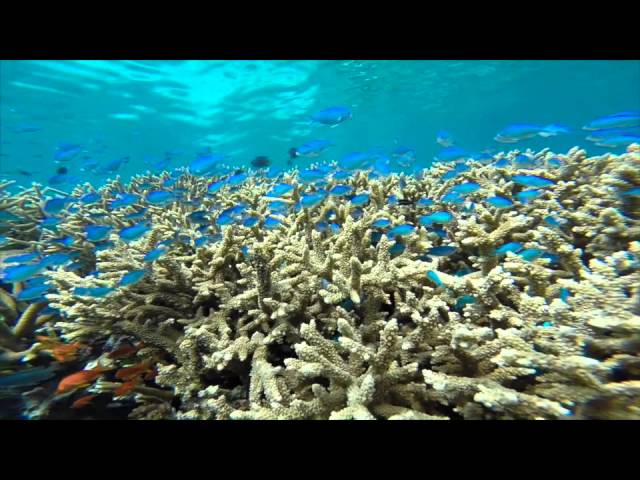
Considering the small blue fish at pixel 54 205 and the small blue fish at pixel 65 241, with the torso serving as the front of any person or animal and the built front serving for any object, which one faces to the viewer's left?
the small blue fish at pixel 54 205

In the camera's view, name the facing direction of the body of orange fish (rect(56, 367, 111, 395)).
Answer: to the viewer's left

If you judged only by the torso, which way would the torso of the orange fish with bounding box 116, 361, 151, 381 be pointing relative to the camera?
to the viewer's left

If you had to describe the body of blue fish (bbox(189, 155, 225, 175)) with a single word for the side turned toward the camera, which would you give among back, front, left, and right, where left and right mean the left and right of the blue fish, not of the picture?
left

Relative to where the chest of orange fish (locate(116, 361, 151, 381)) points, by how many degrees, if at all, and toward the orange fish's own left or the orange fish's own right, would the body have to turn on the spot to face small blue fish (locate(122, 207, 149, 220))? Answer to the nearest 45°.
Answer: approximately 90° to the orange fish's own right

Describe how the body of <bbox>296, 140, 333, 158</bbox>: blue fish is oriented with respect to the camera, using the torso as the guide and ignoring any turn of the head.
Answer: to the viewer's left

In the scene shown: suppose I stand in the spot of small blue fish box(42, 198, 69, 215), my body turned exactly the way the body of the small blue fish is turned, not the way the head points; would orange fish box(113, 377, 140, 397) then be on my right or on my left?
on my left

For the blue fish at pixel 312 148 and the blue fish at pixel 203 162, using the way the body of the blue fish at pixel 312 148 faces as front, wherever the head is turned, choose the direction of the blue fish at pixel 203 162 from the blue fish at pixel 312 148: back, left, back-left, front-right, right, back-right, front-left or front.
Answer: front
